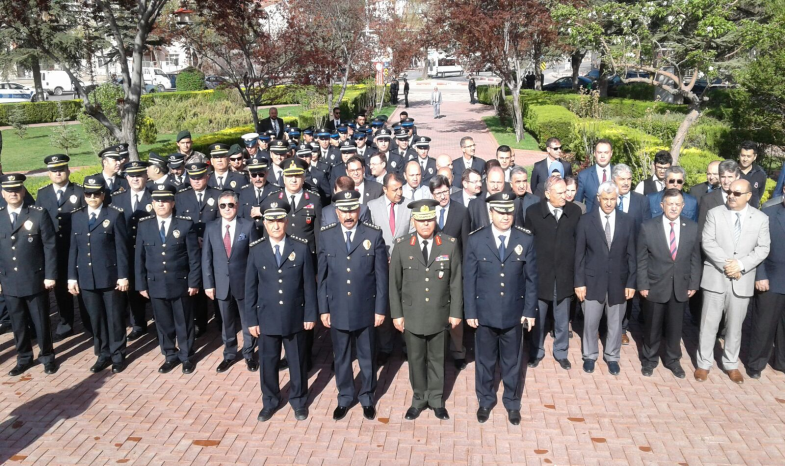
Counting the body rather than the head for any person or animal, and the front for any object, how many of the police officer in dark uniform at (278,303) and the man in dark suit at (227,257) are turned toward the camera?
2

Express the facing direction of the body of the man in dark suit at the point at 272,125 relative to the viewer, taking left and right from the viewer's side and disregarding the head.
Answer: facing the viewer

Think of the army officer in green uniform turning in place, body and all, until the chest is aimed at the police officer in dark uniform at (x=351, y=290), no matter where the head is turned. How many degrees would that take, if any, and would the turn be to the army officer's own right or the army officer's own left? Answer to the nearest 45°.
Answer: approximately 90° to the army officer's own right

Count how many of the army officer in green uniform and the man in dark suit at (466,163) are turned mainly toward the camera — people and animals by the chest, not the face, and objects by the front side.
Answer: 2

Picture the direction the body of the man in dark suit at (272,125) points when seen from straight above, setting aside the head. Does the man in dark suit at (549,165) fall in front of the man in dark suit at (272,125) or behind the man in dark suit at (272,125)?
in front

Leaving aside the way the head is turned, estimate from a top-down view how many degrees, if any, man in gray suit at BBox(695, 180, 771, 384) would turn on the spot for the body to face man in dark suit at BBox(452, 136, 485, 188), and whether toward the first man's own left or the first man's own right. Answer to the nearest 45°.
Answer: approximately 135° to the first man's own right

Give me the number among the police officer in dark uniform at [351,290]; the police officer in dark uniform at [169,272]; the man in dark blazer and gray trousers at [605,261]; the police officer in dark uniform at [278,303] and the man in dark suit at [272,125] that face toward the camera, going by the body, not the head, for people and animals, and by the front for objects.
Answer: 5

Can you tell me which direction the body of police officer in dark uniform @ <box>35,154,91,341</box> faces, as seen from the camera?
toward the camera

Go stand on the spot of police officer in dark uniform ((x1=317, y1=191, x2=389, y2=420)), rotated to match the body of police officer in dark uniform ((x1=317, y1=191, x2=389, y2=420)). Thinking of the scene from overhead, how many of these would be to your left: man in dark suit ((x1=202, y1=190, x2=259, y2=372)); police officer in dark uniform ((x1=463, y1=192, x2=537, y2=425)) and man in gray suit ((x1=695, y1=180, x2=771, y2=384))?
2

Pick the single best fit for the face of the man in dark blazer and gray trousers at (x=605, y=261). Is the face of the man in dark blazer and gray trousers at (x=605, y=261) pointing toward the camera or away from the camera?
toward the camera

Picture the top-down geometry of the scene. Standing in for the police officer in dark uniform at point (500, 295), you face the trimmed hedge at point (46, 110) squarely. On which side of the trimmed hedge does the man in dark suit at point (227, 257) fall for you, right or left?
left

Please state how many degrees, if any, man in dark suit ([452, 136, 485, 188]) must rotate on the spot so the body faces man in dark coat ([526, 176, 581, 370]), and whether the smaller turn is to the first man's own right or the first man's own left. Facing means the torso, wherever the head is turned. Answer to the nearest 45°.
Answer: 0° — they already face them

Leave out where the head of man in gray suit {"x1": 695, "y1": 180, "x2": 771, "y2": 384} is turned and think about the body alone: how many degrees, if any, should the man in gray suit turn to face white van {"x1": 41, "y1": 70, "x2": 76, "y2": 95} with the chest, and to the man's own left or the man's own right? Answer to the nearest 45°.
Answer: approximately 135° to the man's own right

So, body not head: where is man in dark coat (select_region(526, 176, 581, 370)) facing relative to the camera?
toward the camera

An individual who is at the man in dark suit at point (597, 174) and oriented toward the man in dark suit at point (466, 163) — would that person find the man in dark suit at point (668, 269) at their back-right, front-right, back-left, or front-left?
back-left

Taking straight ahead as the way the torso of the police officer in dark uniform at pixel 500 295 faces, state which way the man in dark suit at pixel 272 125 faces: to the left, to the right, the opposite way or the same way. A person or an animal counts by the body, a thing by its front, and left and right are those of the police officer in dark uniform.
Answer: the same way

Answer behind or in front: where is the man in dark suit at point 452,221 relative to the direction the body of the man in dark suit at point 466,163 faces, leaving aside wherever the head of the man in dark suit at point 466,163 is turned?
in front

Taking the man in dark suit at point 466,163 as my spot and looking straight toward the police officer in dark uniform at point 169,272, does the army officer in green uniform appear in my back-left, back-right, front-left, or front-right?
front-left
